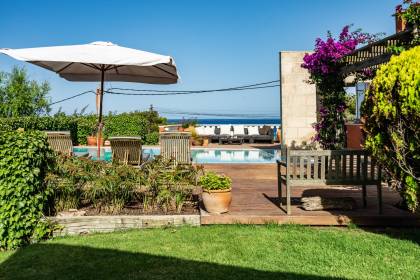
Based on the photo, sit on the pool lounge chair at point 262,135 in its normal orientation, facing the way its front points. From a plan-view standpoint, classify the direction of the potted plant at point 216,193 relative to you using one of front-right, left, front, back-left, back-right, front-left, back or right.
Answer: front

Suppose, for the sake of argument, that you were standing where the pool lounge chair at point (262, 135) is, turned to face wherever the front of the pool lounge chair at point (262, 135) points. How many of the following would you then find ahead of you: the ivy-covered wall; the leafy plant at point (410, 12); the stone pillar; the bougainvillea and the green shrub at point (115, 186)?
5

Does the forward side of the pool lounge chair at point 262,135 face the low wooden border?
yes

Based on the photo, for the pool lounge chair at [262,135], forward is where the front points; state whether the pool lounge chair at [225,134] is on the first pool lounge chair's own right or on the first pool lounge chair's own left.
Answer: on the first pool lounge chair's own right

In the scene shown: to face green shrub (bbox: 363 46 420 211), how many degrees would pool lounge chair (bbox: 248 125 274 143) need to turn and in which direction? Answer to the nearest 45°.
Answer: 0° — it already faces it

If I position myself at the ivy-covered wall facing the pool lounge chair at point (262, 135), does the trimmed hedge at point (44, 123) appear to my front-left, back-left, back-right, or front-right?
front-left

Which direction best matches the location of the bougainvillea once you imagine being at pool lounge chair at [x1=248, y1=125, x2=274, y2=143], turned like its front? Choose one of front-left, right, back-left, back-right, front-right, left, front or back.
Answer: front

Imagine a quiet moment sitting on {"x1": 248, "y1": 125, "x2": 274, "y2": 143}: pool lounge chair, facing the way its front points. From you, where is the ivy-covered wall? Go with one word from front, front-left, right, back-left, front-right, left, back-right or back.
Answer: front

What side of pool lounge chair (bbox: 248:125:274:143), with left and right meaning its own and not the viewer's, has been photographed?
front

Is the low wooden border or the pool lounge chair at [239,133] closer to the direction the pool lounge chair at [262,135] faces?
the low wooden border

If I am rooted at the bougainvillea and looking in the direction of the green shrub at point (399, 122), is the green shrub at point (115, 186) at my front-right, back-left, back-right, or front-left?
front-right

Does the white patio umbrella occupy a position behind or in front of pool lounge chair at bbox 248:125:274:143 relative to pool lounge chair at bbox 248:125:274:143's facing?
in front

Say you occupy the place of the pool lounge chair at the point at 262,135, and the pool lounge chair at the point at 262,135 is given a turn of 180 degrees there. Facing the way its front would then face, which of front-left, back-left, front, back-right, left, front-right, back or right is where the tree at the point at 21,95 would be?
left

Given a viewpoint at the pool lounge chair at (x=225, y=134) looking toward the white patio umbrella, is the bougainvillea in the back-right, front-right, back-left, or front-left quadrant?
front-left

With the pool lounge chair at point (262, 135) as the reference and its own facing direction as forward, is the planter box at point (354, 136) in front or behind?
in front

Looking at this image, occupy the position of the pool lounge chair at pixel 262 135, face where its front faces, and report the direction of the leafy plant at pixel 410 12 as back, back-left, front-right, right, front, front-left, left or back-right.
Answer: front
